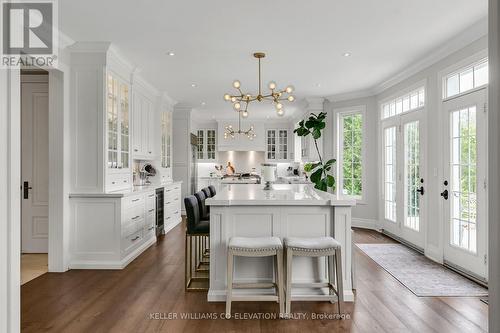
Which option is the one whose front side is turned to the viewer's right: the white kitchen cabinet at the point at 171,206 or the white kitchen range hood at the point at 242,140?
the white kitchen cabinet at the point at 171,206

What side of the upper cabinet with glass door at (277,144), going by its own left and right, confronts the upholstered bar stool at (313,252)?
front

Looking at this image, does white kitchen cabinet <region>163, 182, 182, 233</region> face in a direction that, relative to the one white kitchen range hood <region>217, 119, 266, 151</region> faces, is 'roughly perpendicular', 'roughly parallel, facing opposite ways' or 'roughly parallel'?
roughly perpendicular

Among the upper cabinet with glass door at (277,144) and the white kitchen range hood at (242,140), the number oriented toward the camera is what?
2

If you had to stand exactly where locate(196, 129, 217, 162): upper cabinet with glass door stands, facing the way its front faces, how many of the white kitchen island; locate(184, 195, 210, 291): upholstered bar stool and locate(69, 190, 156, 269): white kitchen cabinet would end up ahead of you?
3

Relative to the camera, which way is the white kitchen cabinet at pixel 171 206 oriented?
to the viewer's right

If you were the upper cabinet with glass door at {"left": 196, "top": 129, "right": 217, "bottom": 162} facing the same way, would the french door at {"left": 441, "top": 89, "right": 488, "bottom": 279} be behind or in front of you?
in front

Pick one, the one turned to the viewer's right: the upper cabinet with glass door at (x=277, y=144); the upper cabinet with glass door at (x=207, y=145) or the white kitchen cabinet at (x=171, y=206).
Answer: the white kitchen cabinet

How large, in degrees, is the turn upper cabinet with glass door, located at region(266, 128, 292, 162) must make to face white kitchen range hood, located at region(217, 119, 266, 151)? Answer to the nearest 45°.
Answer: approximately 90° to its right

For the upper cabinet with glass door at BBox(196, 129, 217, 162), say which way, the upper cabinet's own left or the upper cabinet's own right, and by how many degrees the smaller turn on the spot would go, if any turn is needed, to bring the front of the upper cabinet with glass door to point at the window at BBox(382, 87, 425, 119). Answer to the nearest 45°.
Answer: approximately 45° to the upper cabinet's own left

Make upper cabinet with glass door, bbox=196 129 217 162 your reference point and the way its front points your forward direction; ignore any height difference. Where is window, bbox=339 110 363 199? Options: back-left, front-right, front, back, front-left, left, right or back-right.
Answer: front-left

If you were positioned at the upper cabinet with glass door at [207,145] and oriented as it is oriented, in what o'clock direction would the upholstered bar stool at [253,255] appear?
The upholstered bar stool is roughly at 12 o'clock from the upper cabinet with glass door.

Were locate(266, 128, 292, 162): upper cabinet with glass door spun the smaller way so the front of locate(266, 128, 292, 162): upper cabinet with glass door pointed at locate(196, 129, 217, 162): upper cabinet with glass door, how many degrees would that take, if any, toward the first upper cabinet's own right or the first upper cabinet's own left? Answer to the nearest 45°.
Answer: approximately 90° to the first upper cabinet's own right

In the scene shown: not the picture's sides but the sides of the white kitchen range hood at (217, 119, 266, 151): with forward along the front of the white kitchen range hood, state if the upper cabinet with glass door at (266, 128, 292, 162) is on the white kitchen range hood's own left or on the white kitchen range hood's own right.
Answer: on the white kitchen range hood's own left

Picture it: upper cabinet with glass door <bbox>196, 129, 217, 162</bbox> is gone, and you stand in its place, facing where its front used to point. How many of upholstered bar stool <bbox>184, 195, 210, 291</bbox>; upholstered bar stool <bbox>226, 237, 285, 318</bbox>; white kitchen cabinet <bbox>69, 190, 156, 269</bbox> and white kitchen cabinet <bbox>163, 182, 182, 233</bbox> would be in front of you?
4
